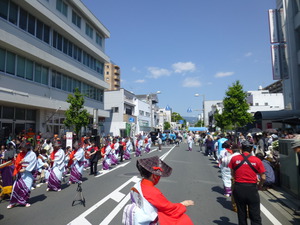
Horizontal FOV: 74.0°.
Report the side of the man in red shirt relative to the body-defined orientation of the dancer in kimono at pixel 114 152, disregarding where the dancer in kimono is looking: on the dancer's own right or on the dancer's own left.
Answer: on the dancer's own left

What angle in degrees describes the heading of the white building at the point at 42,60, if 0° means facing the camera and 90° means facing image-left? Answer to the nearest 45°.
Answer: approximately 315°

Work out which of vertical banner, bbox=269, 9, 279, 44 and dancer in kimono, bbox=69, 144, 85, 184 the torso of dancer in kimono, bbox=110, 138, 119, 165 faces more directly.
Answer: the dancer in kimono

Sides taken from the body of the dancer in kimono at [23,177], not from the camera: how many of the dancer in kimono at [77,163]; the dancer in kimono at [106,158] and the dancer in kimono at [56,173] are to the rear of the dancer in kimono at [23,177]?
3

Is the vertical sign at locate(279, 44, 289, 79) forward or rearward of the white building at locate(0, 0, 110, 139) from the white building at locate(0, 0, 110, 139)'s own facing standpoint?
forward

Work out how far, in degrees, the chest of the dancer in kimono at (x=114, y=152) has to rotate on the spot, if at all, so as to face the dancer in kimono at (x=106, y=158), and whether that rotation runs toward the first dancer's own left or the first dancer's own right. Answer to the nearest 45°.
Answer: approximately 45° to the first dancer's own left
